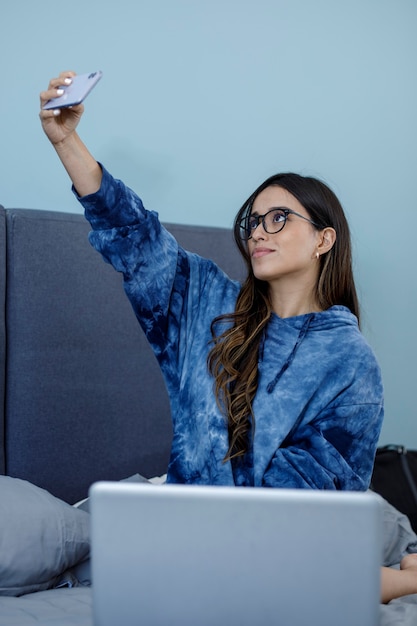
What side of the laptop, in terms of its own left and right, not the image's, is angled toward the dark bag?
front

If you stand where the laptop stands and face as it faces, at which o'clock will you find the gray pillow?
The gray pillow is roughly at 11 o'clock from the laptop.

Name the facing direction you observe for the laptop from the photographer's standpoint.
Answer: facing away from the viewer

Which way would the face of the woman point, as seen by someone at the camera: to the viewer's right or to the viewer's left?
to the viewer's left
